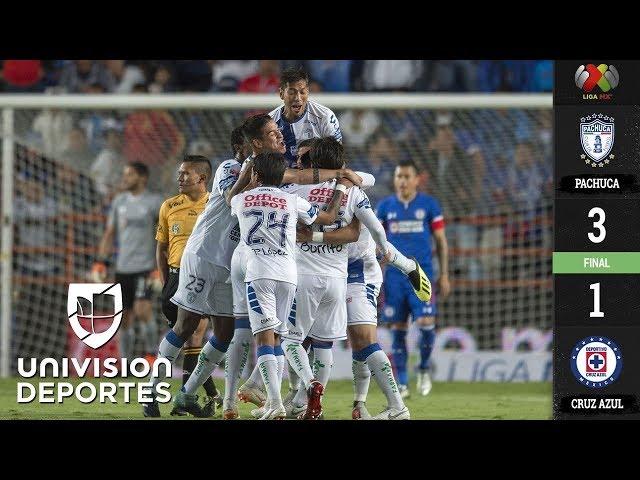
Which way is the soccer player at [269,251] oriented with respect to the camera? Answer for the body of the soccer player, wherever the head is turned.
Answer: away from the camera

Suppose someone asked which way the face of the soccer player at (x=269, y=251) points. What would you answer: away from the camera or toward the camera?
away from the camera

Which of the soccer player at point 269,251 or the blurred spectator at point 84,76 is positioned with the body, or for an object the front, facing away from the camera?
the soccer player
